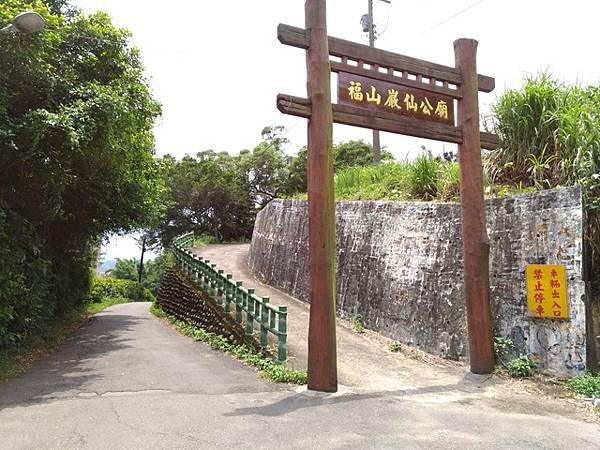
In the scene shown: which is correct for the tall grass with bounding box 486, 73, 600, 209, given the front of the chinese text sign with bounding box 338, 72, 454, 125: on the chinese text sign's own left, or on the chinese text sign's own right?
on the chinese text sign's own left

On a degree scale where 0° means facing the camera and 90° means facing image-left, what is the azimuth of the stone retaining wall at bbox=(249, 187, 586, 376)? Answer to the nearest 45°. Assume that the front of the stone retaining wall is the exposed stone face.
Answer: approximately 45°

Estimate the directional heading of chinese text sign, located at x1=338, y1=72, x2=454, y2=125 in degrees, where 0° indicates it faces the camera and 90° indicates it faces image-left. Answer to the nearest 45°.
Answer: approximately 315°

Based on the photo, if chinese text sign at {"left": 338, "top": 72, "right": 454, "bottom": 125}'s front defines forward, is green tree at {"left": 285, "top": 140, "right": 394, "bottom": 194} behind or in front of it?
behind

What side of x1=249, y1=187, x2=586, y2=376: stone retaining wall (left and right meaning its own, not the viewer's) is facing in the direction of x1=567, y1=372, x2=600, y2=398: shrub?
left

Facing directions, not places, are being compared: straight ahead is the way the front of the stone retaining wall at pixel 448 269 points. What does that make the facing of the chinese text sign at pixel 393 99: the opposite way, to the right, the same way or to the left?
to the left

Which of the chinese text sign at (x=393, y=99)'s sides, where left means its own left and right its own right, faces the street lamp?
right

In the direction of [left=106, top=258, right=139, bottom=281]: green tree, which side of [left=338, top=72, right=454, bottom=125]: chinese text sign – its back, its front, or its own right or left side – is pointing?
back

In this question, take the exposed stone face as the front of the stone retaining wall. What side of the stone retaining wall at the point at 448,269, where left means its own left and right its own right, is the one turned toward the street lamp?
front

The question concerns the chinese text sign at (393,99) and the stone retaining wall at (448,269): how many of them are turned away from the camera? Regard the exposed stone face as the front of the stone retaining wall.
0
